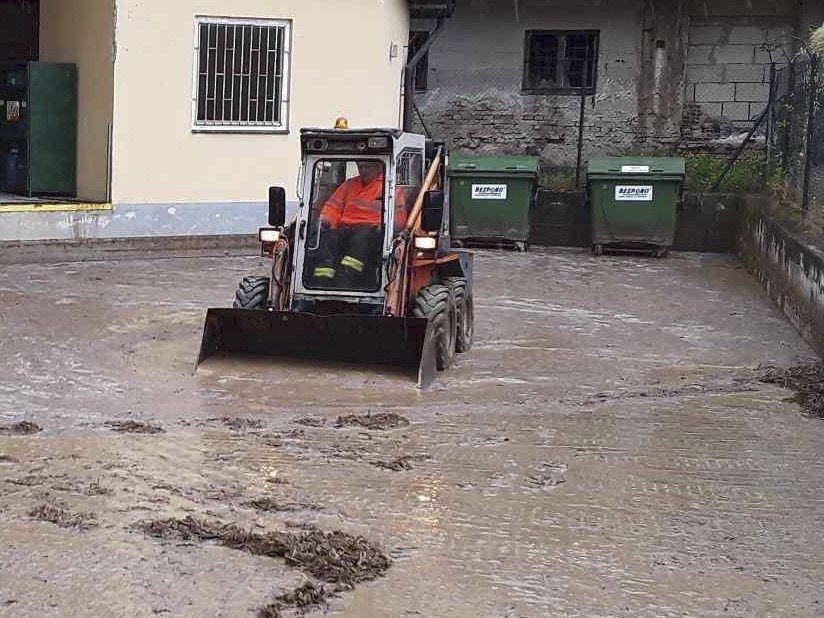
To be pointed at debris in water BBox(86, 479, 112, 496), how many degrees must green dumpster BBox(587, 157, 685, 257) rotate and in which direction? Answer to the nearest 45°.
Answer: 0° — it already faces it

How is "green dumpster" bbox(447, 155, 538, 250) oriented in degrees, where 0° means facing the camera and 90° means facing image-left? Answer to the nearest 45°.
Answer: approximately 0°

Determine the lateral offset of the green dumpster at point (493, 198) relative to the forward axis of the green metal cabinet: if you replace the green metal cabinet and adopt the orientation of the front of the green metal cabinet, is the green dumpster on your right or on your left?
on your left

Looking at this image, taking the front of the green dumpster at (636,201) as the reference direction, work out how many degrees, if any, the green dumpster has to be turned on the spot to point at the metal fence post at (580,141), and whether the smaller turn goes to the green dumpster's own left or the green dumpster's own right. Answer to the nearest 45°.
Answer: approximately 180°

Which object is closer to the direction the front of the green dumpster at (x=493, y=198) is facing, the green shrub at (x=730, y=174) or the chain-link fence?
the chain-link fence

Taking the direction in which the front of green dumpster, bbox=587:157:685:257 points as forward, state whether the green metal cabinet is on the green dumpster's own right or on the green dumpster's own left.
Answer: on the green dumpster's own right

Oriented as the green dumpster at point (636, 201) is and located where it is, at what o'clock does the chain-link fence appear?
The chain-link fence is roughly at 10 o'clock from the green dumpster.

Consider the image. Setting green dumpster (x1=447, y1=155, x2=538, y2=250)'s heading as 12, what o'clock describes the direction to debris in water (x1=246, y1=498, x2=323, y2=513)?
The debris in water is roughly at 12 o'clock from the green dumpster.

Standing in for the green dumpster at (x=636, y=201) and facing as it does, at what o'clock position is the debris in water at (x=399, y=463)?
The debris in water is roughly at 12 o'clock from the green dumpster.

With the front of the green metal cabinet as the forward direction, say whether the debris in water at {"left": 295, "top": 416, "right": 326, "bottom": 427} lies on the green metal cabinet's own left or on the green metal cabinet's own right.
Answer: on the green metal cabinet's own left

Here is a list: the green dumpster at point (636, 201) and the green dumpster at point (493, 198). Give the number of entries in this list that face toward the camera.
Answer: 2

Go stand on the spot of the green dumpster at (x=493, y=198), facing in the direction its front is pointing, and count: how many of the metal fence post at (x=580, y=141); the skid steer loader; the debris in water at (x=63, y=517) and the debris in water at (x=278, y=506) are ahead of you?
3

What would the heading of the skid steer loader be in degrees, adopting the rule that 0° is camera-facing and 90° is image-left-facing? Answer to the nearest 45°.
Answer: approximately 45°

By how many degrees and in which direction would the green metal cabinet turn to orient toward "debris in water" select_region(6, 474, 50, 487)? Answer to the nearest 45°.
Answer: approximately 45° to its left
